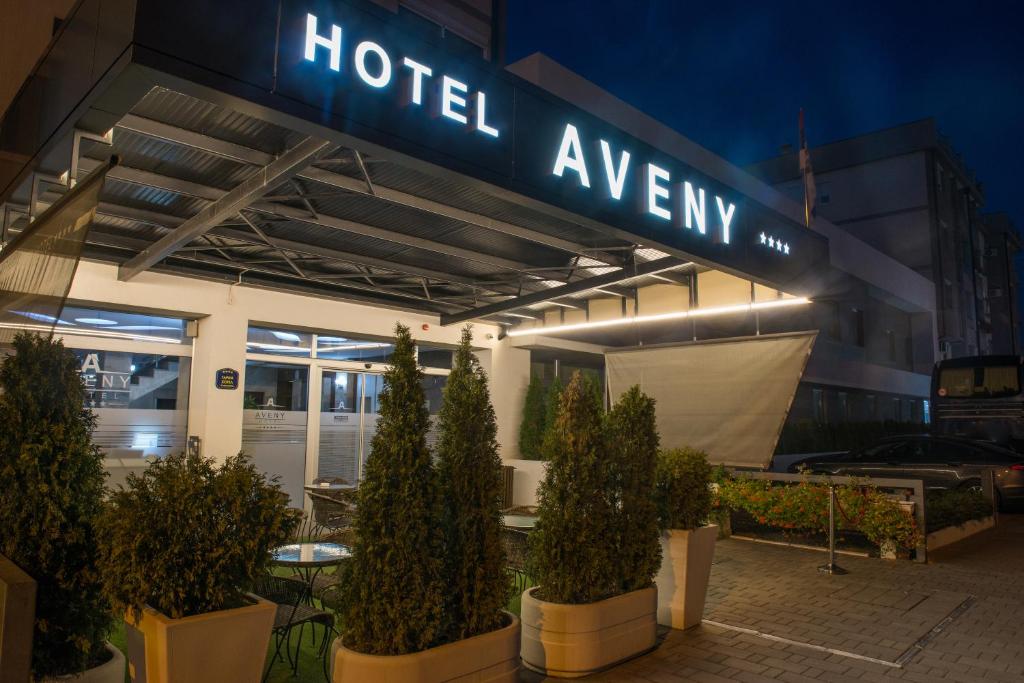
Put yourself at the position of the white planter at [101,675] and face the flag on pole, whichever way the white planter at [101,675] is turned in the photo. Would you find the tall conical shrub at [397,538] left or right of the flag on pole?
right

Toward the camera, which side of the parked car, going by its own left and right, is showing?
left

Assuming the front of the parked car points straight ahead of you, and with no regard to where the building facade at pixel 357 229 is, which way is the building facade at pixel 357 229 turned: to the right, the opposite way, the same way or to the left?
the opposite way

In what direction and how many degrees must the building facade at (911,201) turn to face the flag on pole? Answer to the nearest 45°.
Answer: approximately 45° to its right

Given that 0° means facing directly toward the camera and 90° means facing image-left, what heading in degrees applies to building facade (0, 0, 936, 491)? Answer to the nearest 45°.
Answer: approximately 315°

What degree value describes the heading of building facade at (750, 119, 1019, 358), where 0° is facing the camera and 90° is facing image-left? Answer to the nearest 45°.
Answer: approximately 315°

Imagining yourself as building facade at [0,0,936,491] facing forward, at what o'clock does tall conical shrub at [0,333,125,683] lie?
The tall conical shrub is roughly at 2 o'clock from the building facade.

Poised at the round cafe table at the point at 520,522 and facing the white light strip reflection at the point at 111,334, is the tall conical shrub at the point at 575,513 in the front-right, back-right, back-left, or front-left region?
back-left

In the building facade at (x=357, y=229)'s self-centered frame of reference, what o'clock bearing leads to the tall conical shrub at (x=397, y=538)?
The tall conical shrub is roughly at 1 o'clock from the building facade.
